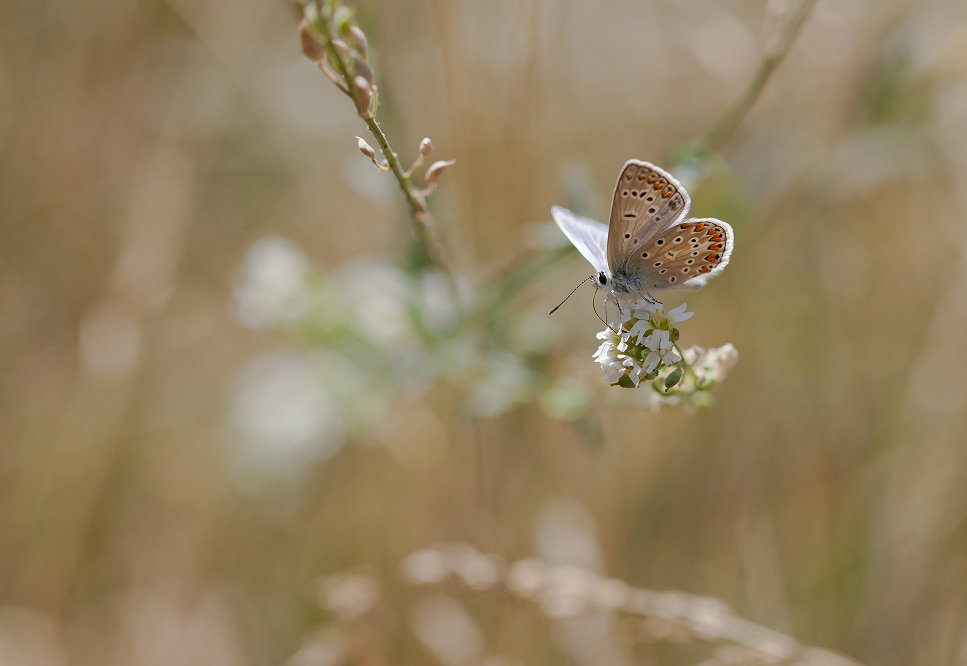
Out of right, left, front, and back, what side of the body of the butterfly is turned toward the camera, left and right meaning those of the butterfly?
left
